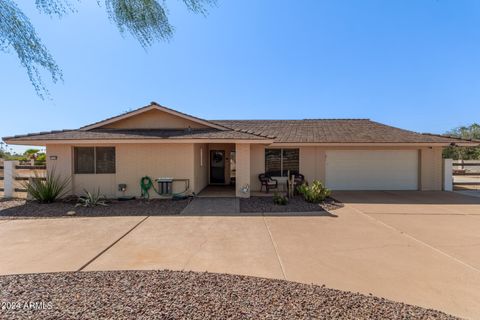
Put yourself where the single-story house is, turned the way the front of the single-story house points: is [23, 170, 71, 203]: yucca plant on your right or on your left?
on your right

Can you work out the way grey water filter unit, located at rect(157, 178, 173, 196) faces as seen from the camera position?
facing the viewer

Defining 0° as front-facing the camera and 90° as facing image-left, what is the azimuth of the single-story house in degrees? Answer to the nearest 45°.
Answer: approximately 0°

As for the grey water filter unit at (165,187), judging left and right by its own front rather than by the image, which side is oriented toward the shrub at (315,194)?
left

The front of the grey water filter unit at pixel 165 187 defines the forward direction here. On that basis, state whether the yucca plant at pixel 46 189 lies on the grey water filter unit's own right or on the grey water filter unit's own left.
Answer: on the grey water filter unit's own right
